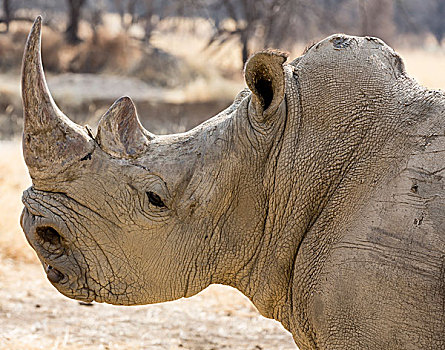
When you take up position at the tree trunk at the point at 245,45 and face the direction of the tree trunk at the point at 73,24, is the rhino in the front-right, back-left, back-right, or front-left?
back-left

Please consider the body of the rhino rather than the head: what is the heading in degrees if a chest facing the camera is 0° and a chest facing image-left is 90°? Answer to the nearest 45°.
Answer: approximately 90°

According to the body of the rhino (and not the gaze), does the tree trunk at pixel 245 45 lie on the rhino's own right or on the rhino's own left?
on the rhino's own right

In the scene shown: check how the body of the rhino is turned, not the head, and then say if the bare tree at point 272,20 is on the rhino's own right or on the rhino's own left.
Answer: on the rhino's own right

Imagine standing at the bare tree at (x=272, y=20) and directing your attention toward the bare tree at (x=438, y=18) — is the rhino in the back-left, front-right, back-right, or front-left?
back-right

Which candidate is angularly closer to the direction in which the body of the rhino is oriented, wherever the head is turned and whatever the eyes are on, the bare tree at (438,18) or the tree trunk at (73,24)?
the tree trunk

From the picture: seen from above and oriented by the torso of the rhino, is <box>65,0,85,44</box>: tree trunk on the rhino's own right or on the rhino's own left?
on the rhino's own right

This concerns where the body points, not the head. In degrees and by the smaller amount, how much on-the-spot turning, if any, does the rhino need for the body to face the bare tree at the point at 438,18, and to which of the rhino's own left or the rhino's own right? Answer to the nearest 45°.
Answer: approximately 90° to the rhino's own right
